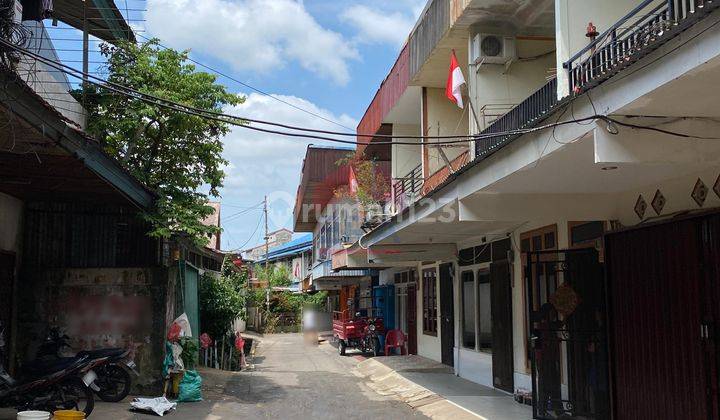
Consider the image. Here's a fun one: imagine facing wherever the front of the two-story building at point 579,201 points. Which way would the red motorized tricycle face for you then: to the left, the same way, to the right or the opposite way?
to the left

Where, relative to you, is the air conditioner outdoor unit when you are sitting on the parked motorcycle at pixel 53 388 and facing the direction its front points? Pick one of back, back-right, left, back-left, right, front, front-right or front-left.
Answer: back

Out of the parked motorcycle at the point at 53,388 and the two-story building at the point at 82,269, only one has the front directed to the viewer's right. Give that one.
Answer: the two-story building

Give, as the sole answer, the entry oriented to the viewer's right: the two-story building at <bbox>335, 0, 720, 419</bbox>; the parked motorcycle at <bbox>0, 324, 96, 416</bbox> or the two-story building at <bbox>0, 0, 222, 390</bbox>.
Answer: the two-story building at <bbox>0, 0, 222, 390</bbox>

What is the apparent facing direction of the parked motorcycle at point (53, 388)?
to the viewer's left

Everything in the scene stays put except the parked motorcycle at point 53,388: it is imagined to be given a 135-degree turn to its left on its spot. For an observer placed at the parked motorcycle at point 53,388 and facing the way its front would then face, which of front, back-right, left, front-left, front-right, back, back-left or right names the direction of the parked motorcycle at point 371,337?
left

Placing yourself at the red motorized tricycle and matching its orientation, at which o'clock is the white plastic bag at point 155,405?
The white plastic bag is roughly at 2 o'clock from the red motorized tricycle.

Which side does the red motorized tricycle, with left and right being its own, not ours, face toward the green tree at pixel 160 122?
right

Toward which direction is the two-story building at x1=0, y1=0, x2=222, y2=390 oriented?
to the viewer's right

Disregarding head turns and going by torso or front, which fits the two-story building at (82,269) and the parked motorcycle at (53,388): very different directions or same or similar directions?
very different directions

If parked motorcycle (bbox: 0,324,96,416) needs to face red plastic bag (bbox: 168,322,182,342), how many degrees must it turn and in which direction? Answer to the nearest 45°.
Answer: approximately 135° to its right

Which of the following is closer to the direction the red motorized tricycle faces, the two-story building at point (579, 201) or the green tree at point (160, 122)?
the two-story building
